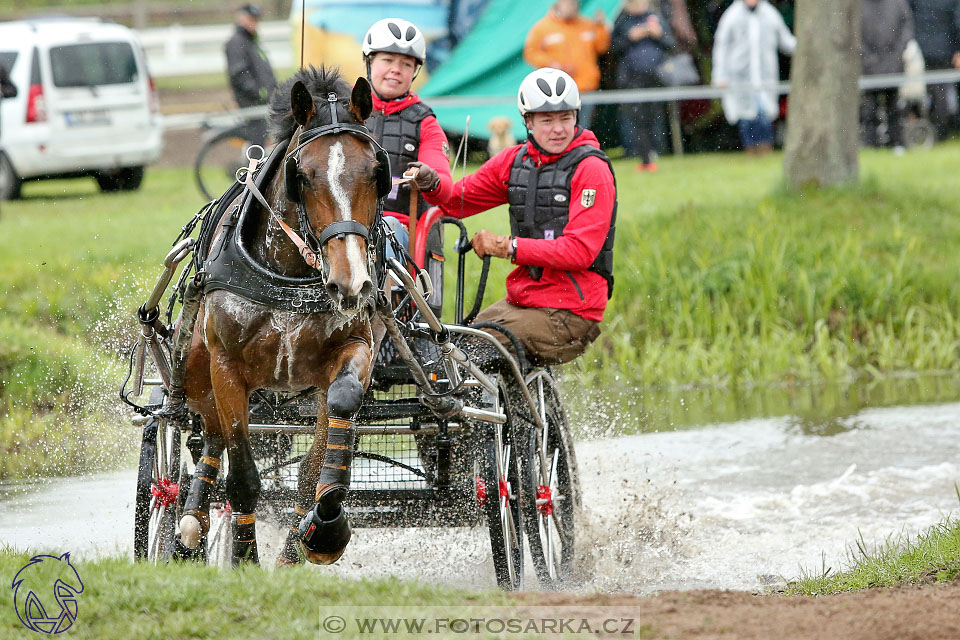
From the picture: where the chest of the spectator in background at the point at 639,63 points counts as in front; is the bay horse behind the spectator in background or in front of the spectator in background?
in front

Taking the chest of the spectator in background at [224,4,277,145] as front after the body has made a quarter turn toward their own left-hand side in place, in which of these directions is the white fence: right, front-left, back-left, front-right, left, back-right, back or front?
front-left

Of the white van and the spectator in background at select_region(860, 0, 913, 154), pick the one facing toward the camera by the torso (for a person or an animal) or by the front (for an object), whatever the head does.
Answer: the spectator in background

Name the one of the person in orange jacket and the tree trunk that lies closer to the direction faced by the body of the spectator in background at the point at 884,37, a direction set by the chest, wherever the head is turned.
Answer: the tree trunk

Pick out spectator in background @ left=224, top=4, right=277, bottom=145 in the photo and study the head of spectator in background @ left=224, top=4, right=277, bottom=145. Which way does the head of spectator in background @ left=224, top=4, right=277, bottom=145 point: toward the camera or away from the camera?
toward the camera

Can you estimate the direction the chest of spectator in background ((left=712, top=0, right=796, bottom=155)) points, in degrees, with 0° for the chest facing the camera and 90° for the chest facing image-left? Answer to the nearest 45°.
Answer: approximately 0°

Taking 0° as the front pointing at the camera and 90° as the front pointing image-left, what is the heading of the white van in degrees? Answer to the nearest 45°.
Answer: approximately 135°

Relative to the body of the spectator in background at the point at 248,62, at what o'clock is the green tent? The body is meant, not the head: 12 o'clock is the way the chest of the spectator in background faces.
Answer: The green tent is roughly at 10 o'clock from the spectator in background.

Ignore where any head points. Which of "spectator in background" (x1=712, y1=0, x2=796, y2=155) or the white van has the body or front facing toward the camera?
the spectator in background

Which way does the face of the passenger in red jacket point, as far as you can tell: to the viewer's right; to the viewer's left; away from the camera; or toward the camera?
toward the camera

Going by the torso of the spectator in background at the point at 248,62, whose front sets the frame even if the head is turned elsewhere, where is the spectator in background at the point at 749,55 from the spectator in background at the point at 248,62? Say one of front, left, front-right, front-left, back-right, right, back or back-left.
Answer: front-left

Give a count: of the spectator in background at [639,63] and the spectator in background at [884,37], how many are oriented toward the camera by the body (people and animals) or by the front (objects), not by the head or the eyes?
2

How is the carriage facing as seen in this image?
toward the camera

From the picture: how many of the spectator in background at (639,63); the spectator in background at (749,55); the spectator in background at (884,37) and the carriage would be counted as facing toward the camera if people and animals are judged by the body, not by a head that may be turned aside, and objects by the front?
4

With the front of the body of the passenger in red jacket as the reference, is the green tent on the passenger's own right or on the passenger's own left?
on the passenger's own right

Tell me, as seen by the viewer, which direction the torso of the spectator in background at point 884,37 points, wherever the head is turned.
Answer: toward the camera

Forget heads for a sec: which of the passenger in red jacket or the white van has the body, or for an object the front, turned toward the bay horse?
the passenger in red jacket

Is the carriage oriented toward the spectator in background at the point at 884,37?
no
